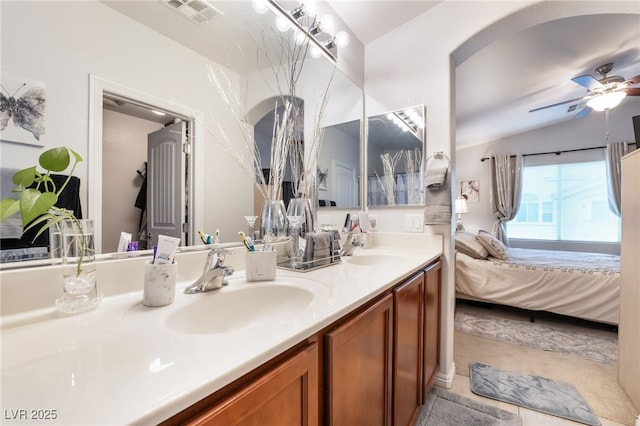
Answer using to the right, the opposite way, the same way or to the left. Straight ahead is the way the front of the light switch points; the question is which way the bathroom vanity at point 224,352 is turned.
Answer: to the left

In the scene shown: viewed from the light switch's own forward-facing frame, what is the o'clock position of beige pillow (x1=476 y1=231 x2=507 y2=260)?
The beige pillow is roughly at 7 o'clock from the light switch.

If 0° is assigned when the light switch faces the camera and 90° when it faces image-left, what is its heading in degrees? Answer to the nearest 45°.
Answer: approximately 0°

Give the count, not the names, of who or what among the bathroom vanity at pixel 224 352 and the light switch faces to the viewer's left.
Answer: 0

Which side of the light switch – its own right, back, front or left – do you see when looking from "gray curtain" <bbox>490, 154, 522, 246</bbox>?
back

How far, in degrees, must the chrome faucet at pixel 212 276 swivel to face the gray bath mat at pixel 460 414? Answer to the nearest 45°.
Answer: approximately 45° to its left

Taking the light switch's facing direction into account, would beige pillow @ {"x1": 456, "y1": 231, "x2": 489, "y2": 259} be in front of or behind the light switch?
behind

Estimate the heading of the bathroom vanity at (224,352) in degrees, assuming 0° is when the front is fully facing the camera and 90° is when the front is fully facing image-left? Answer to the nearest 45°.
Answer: approximately 315°
